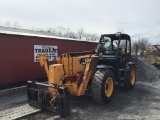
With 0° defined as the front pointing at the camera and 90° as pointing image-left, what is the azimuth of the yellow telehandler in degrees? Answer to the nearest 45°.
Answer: approximately 45°

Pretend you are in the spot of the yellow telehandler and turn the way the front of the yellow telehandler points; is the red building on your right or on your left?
on your right
